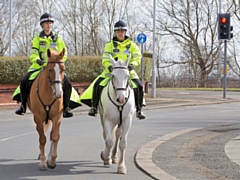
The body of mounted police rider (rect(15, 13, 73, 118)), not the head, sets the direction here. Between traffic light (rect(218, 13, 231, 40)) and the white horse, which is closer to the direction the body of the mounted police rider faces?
the white horse

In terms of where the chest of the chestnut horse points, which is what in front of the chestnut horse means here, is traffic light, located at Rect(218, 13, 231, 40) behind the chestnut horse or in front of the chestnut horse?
behind

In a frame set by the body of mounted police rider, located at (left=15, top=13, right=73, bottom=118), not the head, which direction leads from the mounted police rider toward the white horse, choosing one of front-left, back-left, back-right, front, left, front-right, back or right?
front-left

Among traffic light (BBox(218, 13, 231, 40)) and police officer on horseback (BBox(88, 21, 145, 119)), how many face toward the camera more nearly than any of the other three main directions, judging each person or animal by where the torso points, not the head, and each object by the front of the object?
2

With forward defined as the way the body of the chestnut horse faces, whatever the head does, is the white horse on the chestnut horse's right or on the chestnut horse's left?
on the chestnut horse's left

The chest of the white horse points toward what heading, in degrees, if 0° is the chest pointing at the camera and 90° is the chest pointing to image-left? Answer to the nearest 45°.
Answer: approximately 0°
